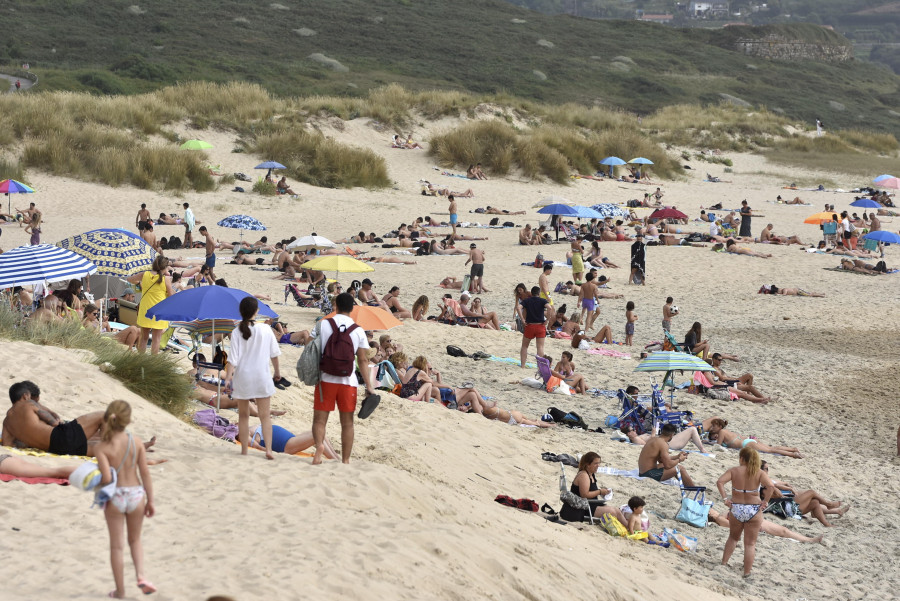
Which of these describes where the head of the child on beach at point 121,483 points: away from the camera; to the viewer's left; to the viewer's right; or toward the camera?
away from the camera

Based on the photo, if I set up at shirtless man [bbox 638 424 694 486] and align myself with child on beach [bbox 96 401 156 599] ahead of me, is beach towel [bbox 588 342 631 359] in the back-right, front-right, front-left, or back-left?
back-right

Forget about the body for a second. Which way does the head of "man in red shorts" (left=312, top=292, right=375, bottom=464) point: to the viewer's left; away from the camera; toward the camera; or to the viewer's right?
away from the camera

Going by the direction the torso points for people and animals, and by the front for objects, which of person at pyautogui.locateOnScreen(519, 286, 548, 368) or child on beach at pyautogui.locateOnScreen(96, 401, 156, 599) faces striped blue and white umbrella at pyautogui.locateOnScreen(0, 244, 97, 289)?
the child on beach

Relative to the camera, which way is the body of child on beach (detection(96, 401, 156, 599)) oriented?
away from the camera

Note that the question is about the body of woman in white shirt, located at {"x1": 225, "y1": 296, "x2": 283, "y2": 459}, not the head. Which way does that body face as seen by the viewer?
away from the camera

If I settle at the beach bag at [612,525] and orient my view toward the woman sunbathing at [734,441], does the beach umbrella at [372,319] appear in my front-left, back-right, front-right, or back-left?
front-left

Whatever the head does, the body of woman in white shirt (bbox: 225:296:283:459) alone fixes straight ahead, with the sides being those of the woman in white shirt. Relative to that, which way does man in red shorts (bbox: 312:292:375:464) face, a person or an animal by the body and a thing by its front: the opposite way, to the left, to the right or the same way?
the same way

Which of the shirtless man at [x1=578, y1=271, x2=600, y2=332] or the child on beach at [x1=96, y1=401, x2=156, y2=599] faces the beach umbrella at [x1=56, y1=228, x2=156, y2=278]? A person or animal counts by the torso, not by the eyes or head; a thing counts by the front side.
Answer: the child on beach

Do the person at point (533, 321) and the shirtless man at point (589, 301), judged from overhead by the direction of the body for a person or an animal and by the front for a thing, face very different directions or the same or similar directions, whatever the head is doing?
same or similar directions

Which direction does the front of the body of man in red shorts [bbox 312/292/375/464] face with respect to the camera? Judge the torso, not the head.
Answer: away from the camera
